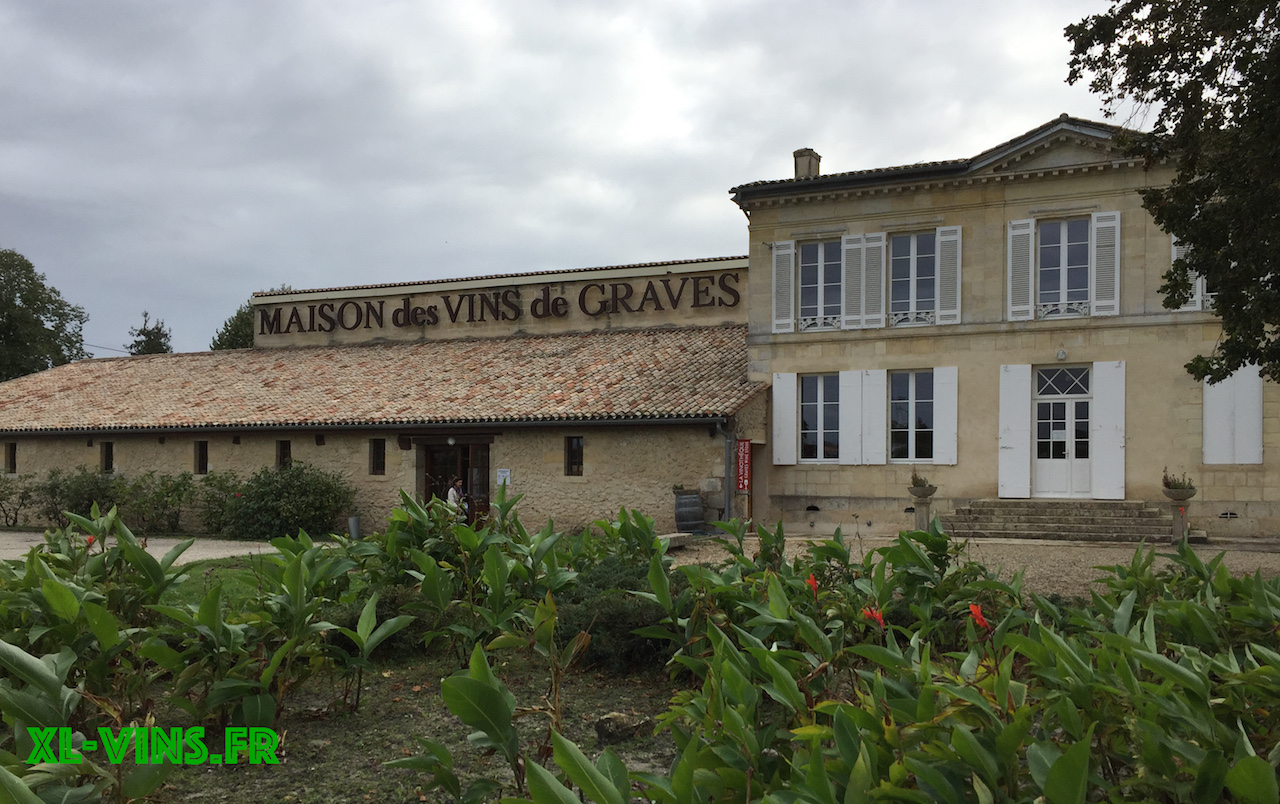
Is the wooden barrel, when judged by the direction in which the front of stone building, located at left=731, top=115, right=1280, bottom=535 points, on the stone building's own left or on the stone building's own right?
on the stone building's own right

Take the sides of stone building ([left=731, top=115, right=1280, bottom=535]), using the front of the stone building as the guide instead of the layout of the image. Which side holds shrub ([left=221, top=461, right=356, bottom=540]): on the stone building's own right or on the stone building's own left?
on the stone building's own right

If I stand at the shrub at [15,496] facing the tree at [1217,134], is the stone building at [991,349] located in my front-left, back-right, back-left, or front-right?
front-left

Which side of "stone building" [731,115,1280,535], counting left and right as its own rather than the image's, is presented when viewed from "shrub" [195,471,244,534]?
right

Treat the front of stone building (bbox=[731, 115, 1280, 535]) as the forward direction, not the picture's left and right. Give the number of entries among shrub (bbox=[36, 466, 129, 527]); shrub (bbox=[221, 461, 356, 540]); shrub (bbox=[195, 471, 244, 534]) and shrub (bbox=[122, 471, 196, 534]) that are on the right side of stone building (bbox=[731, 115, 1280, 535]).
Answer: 4

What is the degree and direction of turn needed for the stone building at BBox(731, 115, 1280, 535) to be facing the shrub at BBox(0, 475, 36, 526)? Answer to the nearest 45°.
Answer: approximately 90° to its right

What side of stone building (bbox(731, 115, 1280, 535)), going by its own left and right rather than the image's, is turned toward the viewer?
front

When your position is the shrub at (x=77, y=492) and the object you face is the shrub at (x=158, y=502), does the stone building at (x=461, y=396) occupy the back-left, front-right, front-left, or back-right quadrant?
front-left

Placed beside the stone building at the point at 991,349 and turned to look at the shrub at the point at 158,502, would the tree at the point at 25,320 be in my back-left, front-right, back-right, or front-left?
front-right
